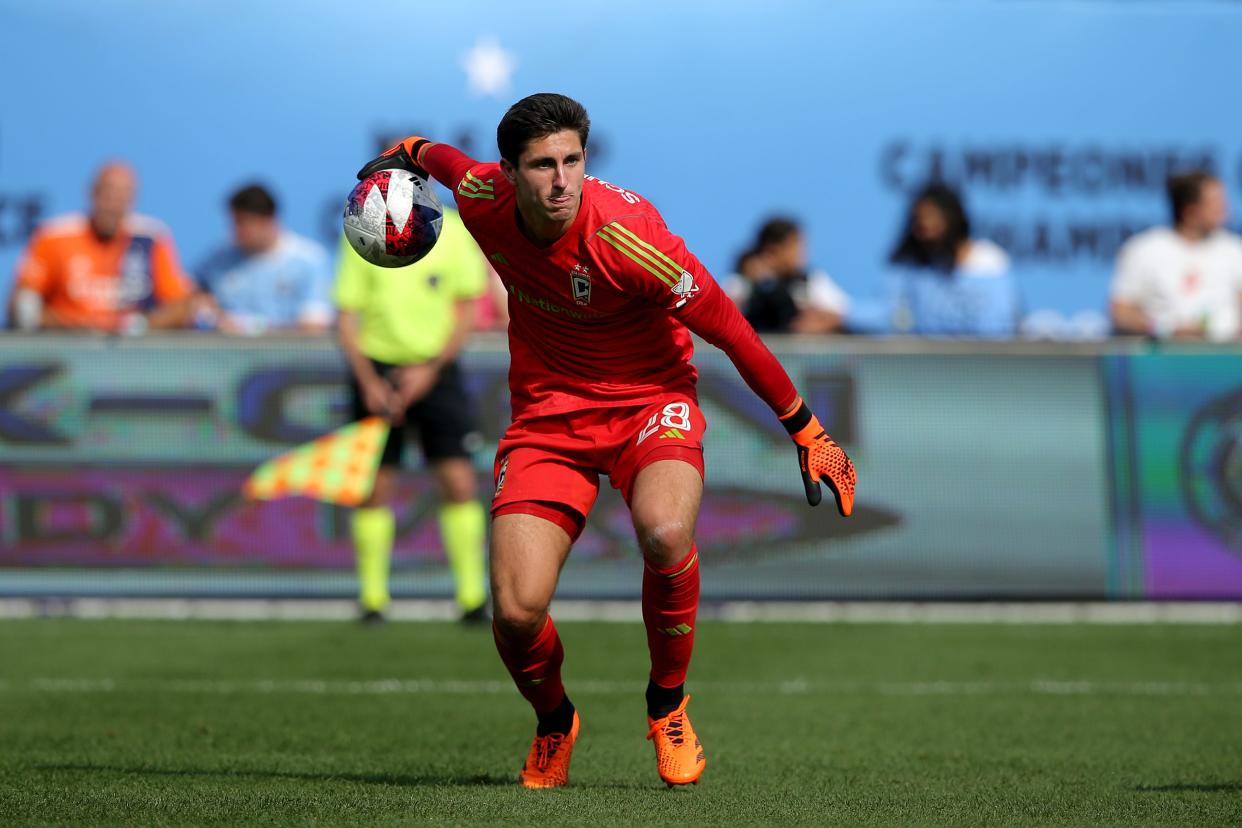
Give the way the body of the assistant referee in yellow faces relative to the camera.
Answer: toward the camera

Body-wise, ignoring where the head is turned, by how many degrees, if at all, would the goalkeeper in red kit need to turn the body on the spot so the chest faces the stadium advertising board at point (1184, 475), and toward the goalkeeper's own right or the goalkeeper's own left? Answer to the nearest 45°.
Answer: approximately 135° to the goalkeeper's own left

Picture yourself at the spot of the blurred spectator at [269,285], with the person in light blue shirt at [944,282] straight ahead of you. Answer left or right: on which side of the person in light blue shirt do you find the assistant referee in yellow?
right

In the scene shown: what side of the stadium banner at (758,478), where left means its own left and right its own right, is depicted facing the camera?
front

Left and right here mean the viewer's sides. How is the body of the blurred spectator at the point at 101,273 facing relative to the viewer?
facing the viewer

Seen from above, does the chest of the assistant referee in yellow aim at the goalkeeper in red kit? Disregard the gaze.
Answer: yes

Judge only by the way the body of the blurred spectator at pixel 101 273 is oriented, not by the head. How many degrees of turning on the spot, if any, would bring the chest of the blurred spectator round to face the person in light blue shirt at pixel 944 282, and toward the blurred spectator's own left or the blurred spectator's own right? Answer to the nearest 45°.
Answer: approximately 90° to the blurred spectator's own left

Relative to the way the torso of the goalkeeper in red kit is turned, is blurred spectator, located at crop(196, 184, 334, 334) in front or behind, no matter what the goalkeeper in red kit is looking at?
behind

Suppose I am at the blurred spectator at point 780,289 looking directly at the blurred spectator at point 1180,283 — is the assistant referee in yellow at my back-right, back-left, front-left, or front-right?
back-right

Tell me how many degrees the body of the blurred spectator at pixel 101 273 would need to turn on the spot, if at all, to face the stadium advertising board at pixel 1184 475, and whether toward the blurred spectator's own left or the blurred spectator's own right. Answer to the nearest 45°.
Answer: approximately 45° to the blurred spectator's own left

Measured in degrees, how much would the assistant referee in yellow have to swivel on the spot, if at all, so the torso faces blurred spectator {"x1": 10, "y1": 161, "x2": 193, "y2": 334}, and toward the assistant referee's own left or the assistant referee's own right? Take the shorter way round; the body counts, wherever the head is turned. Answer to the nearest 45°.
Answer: approximately 135° to the assistant referee's own right
